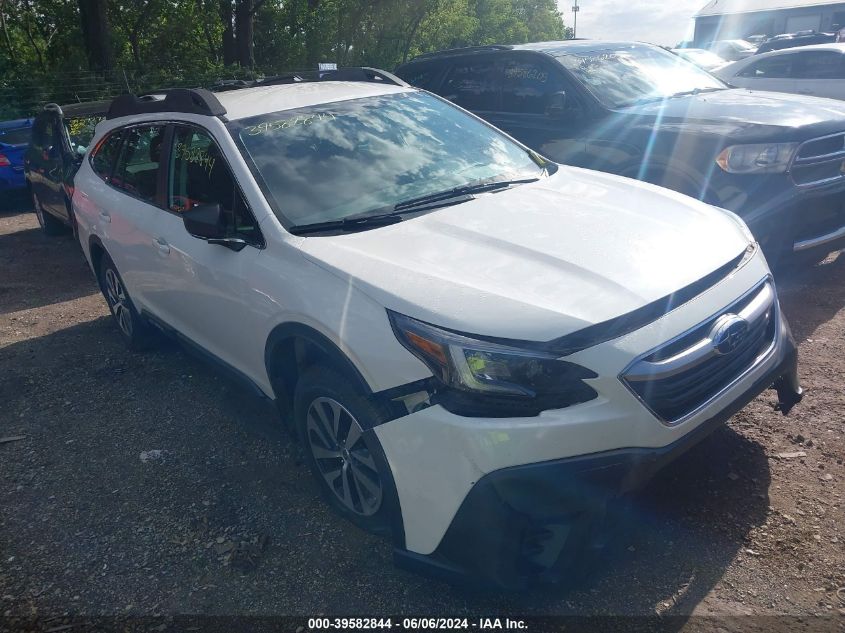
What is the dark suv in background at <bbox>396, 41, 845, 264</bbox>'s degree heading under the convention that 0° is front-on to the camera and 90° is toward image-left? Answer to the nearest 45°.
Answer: approximately 315°

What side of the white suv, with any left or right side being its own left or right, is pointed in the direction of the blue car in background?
back

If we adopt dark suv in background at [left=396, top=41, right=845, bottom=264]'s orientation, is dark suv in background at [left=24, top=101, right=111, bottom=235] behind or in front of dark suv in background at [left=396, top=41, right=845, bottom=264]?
behind

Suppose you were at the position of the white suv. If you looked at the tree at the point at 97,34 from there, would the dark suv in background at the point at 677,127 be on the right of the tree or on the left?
right

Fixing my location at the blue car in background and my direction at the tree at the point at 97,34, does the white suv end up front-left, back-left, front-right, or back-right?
back-right

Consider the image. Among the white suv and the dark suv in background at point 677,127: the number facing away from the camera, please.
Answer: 0

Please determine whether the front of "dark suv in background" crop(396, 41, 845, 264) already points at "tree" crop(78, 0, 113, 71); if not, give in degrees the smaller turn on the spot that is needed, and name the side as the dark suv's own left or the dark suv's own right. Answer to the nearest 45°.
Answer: approximately 180°

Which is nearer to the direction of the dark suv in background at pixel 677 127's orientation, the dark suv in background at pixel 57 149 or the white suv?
the white suv

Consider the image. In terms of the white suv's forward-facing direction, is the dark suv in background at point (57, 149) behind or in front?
behind
